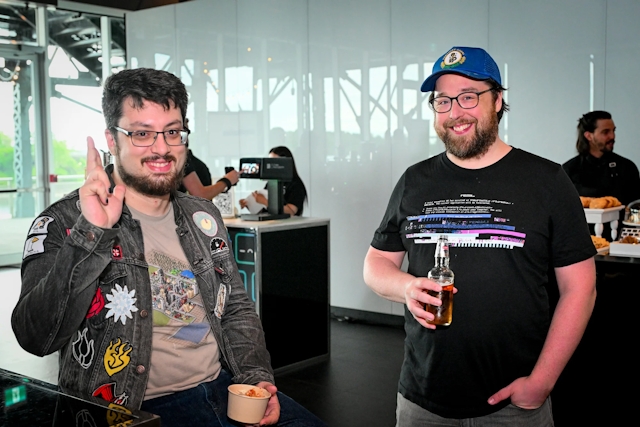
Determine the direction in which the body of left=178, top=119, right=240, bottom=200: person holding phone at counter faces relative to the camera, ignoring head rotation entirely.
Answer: to the viewer's right

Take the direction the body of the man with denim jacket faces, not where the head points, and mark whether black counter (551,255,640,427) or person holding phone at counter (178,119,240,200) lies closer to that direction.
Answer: the black counter

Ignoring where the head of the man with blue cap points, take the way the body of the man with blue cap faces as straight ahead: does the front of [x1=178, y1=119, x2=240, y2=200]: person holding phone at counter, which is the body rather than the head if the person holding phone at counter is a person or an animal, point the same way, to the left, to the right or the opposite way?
to the left

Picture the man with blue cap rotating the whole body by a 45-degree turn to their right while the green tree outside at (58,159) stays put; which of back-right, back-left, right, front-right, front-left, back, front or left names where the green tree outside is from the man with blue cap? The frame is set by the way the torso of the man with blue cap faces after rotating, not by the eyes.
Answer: right

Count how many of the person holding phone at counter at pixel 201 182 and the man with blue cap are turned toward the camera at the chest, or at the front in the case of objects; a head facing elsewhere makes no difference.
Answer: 1

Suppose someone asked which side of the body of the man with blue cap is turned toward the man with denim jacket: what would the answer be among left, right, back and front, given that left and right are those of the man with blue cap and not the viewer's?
right
